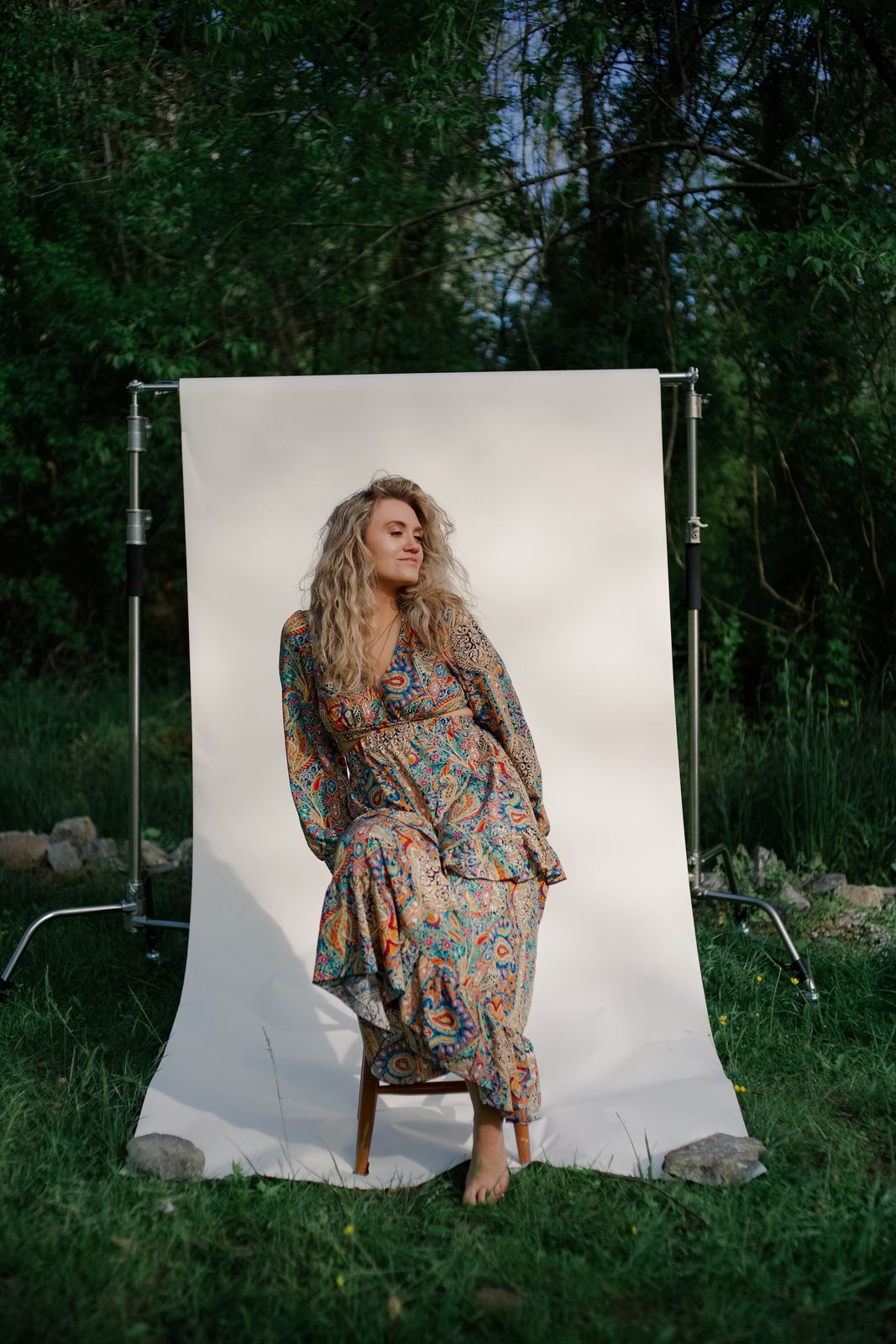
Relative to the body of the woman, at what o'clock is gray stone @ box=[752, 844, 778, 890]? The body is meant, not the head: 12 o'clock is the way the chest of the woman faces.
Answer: The gray stone is roughly at 7 o'clock from the woman.

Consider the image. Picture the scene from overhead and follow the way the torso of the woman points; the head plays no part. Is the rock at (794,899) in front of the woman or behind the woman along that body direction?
behind

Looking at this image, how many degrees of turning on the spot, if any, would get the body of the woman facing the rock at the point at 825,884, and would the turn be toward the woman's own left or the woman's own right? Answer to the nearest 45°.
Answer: approximately 135° to the woman's own left

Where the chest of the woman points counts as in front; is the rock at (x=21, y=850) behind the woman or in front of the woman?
behind

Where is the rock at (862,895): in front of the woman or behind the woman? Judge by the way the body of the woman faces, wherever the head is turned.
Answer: behind

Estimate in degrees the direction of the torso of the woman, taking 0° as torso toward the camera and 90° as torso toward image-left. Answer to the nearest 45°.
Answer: approximately 0°
